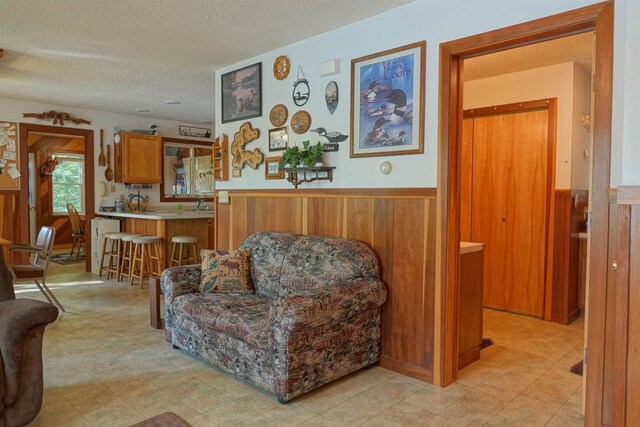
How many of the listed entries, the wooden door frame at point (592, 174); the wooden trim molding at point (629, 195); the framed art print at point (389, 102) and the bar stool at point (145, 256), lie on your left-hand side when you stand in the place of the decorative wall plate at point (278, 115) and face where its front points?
3

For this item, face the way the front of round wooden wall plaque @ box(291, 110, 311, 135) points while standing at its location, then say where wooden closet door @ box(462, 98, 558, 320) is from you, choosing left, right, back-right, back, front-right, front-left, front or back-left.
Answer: back-left

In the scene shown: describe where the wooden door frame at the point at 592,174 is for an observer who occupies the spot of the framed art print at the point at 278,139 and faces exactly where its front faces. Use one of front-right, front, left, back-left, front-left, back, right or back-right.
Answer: left

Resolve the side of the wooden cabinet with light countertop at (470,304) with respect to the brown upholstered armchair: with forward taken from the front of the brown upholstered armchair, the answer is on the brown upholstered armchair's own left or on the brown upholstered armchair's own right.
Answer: on the brown upholstered armchair's own left

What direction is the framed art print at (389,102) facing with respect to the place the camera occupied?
facing the viewer and to the left of the viewer

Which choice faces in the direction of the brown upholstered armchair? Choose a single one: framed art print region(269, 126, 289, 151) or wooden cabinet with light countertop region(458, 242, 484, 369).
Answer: the framed art print

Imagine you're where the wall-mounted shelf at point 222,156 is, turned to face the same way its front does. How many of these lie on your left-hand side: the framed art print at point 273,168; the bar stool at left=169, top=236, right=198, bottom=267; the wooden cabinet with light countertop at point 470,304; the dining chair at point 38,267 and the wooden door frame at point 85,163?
2

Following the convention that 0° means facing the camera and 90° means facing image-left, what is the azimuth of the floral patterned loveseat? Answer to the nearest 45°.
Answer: approximately 45°

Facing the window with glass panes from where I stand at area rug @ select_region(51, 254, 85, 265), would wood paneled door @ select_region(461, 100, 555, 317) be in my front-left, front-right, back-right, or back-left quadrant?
back-right

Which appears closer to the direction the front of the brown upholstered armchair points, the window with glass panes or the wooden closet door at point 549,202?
the wooden closet door

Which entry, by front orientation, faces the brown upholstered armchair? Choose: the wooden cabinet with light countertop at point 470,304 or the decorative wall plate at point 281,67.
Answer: the decorative wall plate
